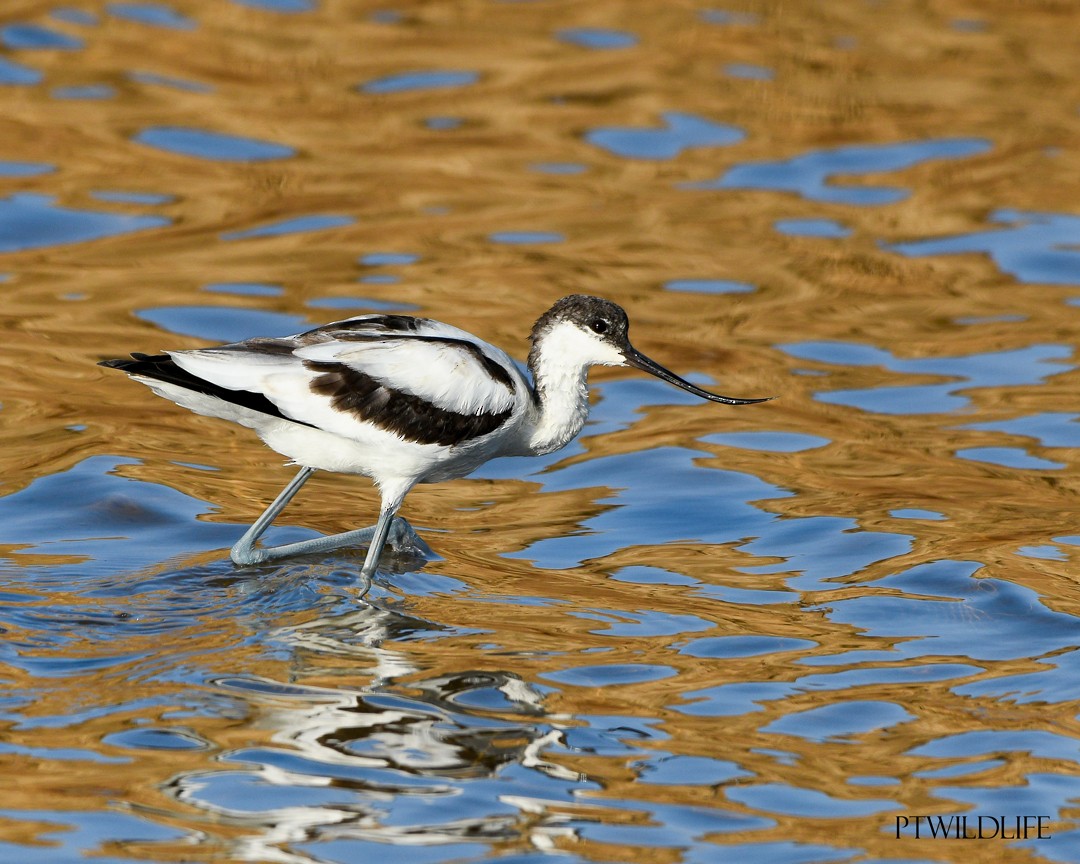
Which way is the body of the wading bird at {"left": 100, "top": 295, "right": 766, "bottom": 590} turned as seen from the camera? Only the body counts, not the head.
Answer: to the viewer's right
